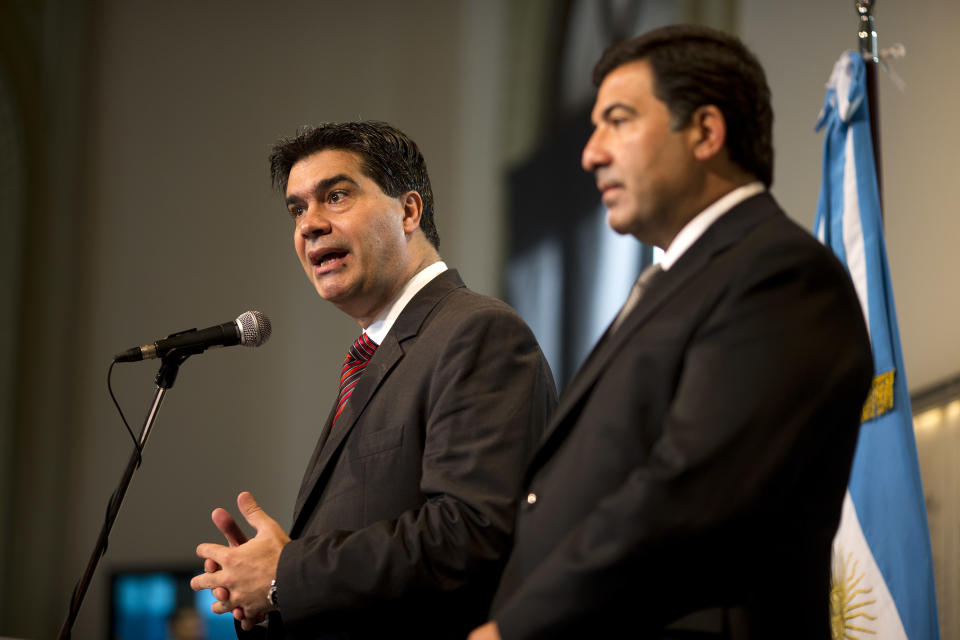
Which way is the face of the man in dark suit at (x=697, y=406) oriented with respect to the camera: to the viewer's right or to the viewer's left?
to the viewer's left

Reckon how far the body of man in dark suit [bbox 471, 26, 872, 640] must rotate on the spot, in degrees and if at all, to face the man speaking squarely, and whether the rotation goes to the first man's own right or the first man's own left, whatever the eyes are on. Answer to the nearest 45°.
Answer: approximately 45° to the first man's own right

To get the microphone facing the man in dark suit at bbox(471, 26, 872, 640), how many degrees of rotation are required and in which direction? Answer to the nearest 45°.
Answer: approximately 45° to its right

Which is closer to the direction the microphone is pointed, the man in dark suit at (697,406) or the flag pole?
the flag pole

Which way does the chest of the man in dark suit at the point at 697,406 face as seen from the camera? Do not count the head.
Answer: to the viewer's left

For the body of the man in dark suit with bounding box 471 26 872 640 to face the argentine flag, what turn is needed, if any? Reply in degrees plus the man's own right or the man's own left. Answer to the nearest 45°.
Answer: approximately 90° to the man's own right

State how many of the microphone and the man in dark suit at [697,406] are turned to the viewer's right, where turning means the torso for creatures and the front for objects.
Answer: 1

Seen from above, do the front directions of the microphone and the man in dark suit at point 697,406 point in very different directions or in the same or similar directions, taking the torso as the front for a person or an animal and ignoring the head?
very different directions

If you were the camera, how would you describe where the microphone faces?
facing to the right of the viewer
